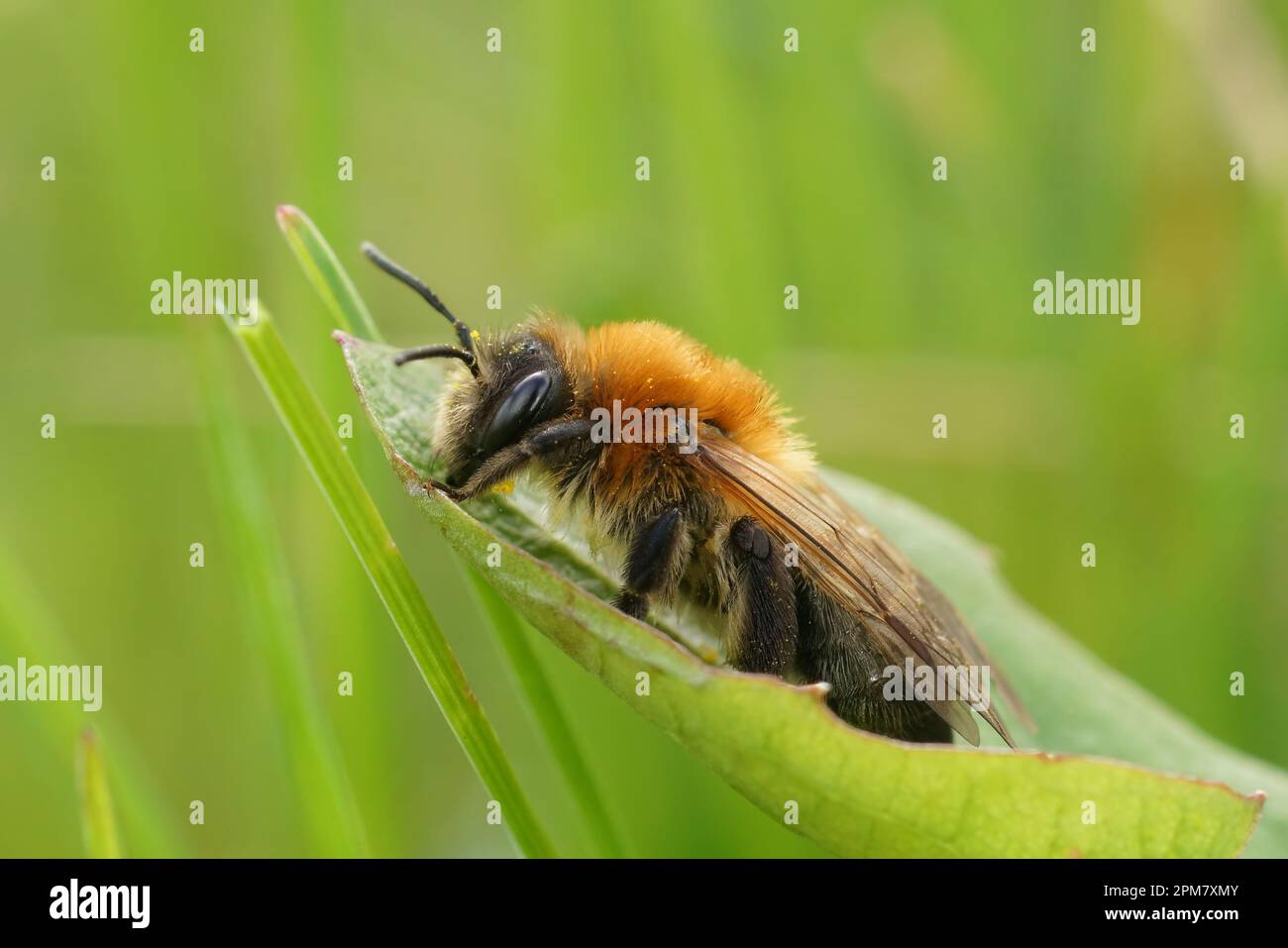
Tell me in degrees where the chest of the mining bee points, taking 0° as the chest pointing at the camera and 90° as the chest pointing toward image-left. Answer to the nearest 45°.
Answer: approximately 90°

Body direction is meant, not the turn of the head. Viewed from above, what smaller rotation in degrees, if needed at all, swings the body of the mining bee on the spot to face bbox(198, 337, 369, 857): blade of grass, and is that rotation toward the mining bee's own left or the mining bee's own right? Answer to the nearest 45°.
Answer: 0° — it already faces it

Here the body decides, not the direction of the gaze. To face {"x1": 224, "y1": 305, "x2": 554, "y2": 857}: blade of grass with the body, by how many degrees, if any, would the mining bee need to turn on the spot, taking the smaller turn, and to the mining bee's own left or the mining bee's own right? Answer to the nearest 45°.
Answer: approximately 45° to the mining bee's own left
